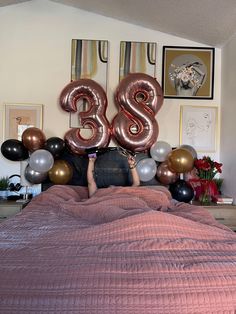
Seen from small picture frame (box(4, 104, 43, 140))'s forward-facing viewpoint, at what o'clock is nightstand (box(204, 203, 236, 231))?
The nightstand is roughly at 10 o'clock from the small picture frame.

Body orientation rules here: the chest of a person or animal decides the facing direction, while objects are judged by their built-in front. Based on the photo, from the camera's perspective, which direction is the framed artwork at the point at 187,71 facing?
toward the camera

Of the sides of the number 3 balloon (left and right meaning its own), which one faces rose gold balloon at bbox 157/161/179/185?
left

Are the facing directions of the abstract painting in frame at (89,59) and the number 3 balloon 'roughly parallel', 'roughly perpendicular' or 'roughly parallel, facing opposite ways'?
roughly parallel

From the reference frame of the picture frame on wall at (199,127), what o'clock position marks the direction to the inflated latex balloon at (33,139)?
The inflated latex balloon is roughly at 2 o'clock from the picture frame on wall.

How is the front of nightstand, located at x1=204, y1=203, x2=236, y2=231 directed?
toward the camera

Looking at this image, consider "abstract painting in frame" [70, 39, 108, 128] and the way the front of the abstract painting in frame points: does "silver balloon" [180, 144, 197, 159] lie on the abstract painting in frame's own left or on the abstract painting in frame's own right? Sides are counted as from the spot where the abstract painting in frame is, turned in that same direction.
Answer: on the abstract painting in frame's own left

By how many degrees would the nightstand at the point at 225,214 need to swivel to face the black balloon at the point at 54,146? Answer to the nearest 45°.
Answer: approximately 90° to its right

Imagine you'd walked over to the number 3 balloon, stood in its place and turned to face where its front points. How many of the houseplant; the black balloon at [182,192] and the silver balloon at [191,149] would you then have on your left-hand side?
2

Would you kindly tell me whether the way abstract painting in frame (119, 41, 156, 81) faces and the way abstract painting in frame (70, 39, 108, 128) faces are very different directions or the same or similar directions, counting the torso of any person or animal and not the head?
same or similar directions
